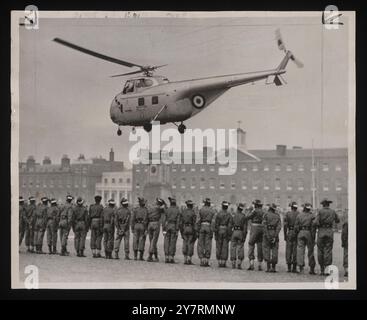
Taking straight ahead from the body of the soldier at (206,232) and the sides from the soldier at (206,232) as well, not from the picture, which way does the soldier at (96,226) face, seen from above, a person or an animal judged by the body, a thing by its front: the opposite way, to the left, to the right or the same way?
the same way

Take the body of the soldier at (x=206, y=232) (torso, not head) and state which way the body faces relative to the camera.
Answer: away from the camera

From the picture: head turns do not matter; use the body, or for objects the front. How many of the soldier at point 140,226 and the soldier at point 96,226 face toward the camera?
0

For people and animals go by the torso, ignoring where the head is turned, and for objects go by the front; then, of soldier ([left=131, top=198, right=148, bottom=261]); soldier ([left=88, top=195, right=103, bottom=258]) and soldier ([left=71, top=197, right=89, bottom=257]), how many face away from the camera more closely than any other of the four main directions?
3

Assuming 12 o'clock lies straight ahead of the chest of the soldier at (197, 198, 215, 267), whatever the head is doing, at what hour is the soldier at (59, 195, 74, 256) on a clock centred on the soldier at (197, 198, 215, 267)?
the soldier at (59, 195, 74, 256) is roughly at 9 o'clock from the soldier at (197, 198, 215, 267).

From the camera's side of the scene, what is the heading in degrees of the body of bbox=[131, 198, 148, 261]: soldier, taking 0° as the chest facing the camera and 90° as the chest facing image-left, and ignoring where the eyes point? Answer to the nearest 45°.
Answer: approximately 180°

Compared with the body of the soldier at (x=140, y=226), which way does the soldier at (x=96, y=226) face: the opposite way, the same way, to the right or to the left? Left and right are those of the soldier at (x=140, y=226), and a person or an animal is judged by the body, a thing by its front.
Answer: the same way

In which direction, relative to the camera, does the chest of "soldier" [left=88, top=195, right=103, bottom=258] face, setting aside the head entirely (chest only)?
away from the camera

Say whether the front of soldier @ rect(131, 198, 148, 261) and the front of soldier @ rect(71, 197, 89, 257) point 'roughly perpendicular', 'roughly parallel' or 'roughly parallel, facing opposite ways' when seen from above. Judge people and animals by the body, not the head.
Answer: roughly parallel

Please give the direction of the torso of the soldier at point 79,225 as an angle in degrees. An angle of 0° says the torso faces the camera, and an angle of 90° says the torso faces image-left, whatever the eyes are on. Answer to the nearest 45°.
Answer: approximately 180°
